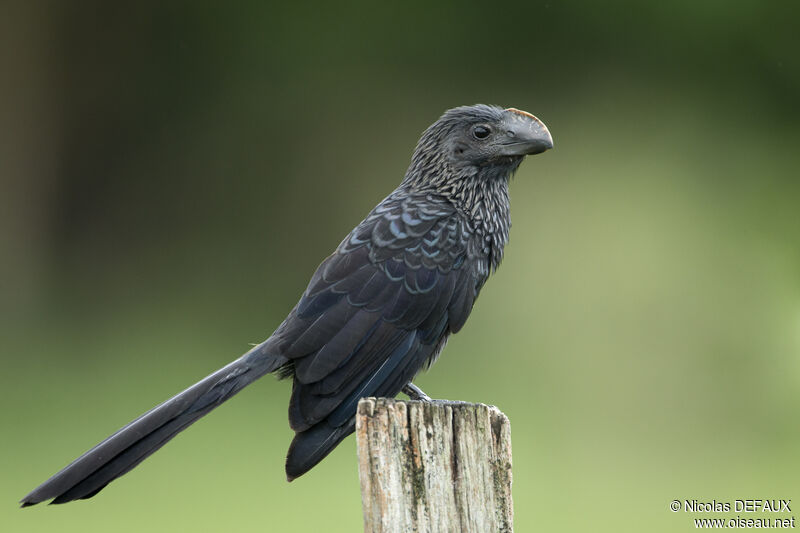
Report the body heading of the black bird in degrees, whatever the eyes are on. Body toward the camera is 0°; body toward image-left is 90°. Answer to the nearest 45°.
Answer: approximately 270°
